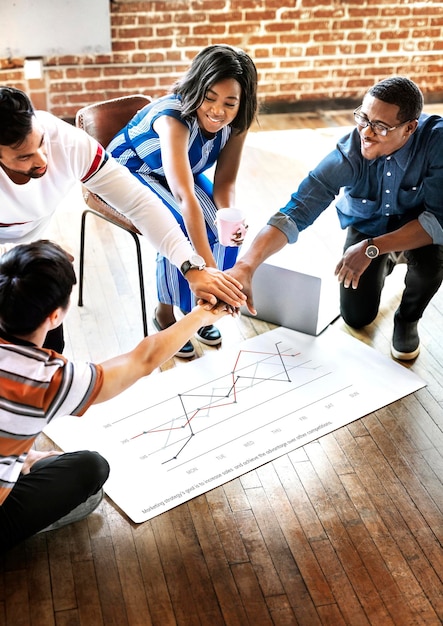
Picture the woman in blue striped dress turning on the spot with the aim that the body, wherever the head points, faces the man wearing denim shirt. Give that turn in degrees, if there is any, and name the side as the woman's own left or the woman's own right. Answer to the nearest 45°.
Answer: approximately 45° to the woman's own left

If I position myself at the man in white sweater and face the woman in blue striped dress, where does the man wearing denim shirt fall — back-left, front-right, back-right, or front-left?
front-right

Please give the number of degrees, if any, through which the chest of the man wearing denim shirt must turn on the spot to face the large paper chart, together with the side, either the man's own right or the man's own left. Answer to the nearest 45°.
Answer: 0° — they already face it

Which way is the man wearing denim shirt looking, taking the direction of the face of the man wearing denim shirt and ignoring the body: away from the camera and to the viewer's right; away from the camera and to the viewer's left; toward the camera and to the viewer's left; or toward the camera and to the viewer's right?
toward the camera and to the viewer's left

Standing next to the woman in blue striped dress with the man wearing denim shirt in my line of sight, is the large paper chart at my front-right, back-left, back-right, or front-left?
front-right

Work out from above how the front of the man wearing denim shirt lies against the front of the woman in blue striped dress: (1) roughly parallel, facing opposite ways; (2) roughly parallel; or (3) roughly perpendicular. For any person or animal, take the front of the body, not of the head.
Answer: roughly perpendicular

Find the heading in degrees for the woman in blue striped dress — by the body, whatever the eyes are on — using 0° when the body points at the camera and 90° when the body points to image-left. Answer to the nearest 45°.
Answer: approximately 315°

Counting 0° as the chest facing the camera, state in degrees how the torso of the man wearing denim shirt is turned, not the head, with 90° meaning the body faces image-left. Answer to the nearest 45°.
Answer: approximately 45°

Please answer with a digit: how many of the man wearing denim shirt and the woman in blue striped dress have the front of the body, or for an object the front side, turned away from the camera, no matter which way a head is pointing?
0

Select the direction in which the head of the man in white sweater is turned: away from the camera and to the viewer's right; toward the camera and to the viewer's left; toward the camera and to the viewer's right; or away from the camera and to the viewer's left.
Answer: toward the camera and to the viewer's right

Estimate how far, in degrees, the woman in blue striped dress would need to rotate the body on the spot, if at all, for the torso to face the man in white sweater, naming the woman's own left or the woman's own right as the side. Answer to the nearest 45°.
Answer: approximately 90° to the woman's own right

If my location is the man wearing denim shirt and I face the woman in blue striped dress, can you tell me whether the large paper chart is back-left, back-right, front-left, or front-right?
front-left
